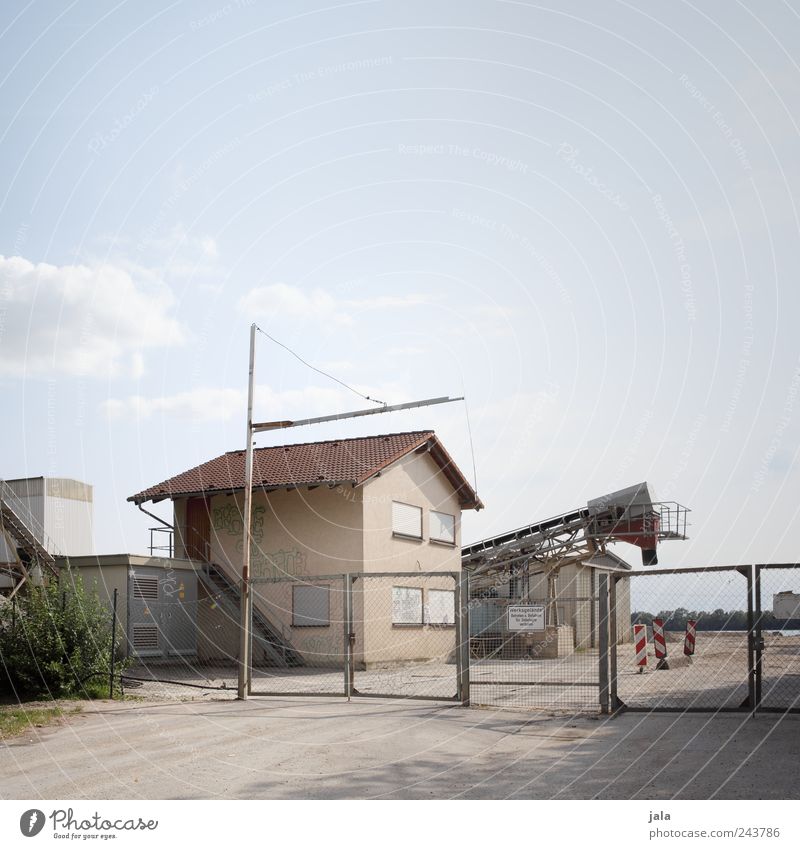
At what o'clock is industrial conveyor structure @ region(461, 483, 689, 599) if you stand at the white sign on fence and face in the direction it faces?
The industrial conveyor structure is roughly at 6 o'clock from the white sign on fence.

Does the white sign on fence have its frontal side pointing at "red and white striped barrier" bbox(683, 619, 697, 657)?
no

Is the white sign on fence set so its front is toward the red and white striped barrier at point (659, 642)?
no

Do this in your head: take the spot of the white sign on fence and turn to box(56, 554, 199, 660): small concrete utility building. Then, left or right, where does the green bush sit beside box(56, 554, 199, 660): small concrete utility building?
left

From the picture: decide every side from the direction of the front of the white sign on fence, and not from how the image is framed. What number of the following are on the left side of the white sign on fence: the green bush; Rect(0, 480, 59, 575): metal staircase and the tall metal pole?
0

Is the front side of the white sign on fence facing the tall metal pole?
no

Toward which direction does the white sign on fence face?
toward the camera

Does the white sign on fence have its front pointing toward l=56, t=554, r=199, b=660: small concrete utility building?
no

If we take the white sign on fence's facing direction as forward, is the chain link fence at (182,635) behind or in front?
behind
